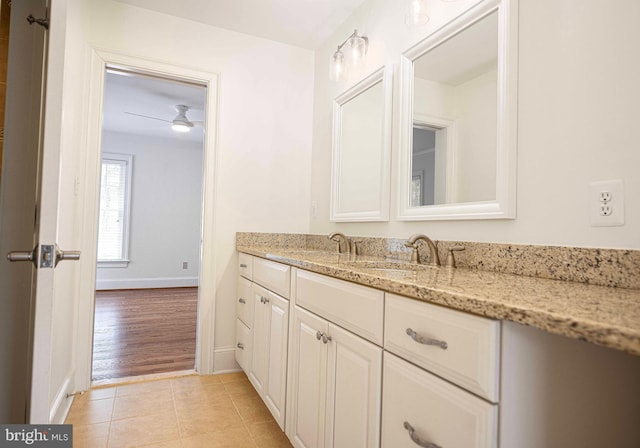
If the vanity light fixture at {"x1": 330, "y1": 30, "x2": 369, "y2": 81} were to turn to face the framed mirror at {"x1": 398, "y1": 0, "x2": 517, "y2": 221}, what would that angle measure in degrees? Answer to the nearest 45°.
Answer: approximately 90° to its left

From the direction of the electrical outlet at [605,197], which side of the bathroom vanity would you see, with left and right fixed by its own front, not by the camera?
back

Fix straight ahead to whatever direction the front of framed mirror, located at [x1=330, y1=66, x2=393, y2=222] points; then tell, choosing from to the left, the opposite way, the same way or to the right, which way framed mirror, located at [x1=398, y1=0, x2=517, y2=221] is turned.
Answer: the same way

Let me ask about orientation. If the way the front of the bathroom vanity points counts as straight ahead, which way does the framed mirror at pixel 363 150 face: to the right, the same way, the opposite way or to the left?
the same way

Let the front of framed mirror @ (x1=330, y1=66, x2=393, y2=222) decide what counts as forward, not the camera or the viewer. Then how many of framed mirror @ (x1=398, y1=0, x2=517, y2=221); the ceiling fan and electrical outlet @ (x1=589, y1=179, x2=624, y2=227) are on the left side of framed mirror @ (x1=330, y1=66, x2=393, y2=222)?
2

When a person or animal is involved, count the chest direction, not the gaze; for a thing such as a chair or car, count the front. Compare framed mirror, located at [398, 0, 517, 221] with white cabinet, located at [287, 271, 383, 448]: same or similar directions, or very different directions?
same or similar directions

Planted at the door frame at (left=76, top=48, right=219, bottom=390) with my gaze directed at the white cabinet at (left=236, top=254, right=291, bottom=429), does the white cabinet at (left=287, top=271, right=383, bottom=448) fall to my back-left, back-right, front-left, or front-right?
front-right

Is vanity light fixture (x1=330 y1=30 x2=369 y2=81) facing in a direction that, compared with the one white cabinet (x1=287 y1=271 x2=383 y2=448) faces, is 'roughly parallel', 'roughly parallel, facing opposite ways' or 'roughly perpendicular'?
roughly parallel

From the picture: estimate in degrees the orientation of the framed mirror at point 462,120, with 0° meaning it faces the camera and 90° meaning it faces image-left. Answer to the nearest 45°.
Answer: approximately 45°

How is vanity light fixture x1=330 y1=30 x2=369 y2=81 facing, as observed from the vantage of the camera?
facing the viewer and to the left of the viewer

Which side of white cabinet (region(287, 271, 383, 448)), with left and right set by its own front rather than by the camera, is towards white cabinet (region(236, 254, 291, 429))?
right

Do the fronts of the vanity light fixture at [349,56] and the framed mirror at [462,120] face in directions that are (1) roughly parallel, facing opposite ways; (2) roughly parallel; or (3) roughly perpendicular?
roughly parallel

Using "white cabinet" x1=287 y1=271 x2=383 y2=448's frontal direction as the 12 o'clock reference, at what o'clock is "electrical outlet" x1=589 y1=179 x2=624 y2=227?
The electrical outlet is roughly at 8 o'clock from the white cabinet.
